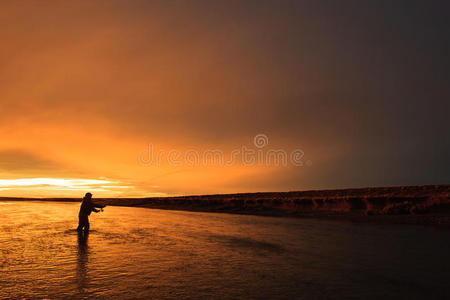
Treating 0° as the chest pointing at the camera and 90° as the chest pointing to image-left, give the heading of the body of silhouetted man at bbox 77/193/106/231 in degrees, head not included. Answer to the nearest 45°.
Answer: approximately 270°
